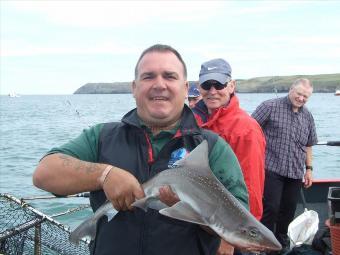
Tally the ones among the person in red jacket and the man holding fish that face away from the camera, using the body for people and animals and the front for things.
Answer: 0

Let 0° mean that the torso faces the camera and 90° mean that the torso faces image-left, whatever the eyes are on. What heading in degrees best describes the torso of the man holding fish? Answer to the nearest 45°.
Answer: approximately 0°

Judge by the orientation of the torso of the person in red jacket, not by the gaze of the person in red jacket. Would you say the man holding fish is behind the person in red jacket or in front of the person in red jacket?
in front
